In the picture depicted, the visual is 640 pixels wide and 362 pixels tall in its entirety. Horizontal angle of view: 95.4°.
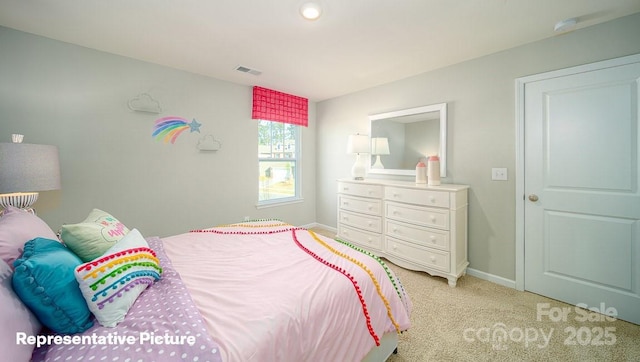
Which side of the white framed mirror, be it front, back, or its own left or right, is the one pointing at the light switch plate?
left

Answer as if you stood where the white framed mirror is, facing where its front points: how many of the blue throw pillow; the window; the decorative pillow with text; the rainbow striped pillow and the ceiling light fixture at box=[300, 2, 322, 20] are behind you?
0

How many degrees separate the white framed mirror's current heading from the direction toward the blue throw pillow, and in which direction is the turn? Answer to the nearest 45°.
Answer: approximately 45° to its left

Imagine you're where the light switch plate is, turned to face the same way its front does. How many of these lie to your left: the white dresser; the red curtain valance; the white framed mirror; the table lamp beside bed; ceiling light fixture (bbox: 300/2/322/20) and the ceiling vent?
0

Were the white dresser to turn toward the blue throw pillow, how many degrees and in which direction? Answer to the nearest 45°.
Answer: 0° — it already faces it

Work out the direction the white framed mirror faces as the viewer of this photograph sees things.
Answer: facing the viewer and to the left of the viewer

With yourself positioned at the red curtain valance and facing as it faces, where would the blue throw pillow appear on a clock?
The blue throw pillow is roughly at 2 o'clock from the red curtain valance.

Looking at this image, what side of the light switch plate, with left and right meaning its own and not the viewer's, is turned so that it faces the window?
right

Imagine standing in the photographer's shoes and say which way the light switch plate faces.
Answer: facing the viewer

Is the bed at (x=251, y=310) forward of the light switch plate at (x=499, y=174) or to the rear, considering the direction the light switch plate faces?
forward

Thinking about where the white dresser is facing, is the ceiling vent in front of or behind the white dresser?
in front

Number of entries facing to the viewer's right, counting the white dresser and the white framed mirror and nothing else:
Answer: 0

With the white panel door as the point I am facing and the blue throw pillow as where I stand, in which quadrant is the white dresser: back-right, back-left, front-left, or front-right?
front-left

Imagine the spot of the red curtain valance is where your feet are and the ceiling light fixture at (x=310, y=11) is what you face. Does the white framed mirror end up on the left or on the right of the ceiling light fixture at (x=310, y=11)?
left
